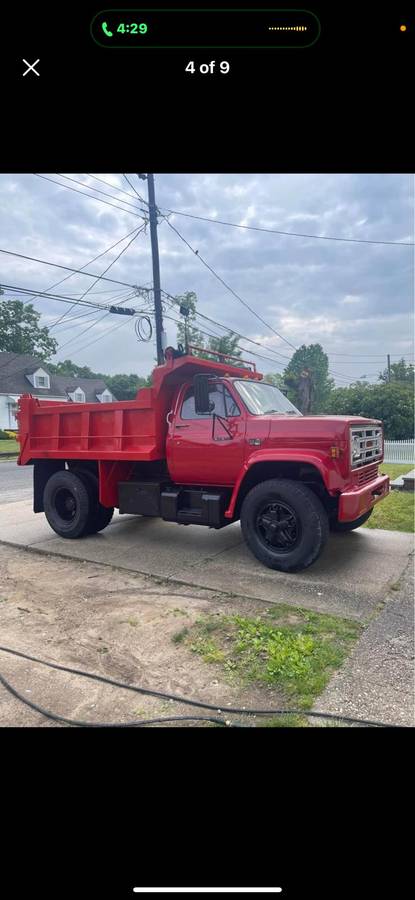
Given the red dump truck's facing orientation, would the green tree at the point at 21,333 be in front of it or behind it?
behind

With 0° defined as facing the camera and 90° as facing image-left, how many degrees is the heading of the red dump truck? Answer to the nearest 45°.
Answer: approximately 315°
